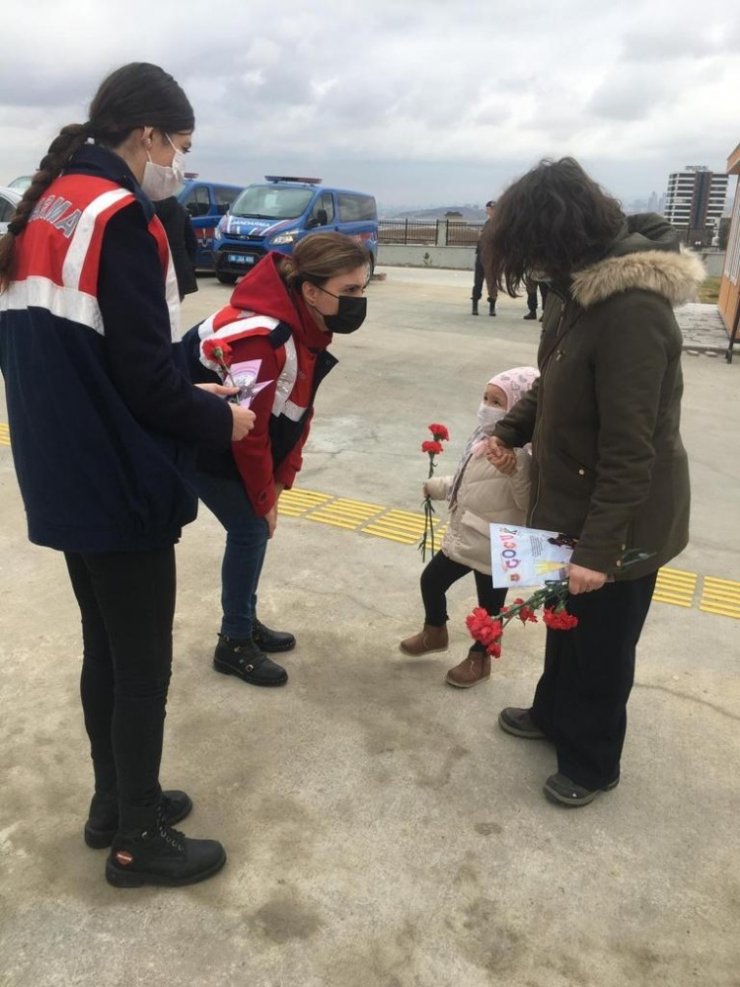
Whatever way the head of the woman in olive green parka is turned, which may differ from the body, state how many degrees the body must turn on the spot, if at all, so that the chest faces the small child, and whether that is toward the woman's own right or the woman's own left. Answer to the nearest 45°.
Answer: approximately 45° to the woman's own right

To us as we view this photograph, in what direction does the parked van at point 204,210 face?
facing the viewer and to the left of the viewer

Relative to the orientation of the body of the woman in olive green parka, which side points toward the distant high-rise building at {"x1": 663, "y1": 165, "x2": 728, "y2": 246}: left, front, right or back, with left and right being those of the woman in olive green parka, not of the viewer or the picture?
right

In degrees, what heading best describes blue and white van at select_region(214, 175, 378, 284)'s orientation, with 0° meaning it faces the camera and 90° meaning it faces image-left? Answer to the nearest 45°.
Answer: approximately 45°

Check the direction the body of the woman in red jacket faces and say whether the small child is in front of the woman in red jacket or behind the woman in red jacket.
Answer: in front

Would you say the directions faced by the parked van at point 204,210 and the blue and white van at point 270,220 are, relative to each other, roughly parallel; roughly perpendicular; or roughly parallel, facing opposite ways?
roughly parallel

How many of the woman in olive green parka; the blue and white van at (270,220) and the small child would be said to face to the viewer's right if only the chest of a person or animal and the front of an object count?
0

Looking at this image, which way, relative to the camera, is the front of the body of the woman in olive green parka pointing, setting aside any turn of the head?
to the viewer's left

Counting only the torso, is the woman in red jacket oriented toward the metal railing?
no

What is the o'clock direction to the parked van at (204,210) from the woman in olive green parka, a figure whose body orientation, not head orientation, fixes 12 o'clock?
The parked van is roughly at 2 o'clock from the woman in olive green parka.

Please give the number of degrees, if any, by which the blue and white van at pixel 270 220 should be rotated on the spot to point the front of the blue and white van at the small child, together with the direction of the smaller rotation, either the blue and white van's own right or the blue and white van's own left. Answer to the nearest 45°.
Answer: approximately 45° to the blue and white van's own left

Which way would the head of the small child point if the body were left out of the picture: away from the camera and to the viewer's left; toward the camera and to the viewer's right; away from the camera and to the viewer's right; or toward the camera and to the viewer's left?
toward the camera and to the viewer's left

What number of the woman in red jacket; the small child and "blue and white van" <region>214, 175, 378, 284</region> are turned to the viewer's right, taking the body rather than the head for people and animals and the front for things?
1

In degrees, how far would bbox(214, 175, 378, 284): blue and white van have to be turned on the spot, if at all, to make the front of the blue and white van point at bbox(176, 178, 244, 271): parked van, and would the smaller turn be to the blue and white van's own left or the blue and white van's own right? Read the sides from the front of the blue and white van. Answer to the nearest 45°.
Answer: approximately 90° to the blue and white van's own right

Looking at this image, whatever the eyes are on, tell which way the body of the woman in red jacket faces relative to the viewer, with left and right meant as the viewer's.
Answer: facing to the right of the viewer

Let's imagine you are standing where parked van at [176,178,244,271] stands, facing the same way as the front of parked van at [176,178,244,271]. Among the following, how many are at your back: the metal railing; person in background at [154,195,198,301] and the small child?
1

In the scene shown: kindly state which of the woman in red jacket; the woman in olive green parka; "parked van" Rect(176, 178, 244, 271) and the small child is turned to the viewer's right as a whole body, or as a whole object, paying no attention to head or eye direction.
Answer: the woman in red jacket

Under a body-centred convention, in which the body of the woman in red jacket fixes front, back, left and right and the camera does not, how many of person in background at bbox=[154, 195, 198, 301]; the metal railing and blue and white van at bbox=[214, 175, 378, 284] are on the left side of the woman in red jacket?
3
